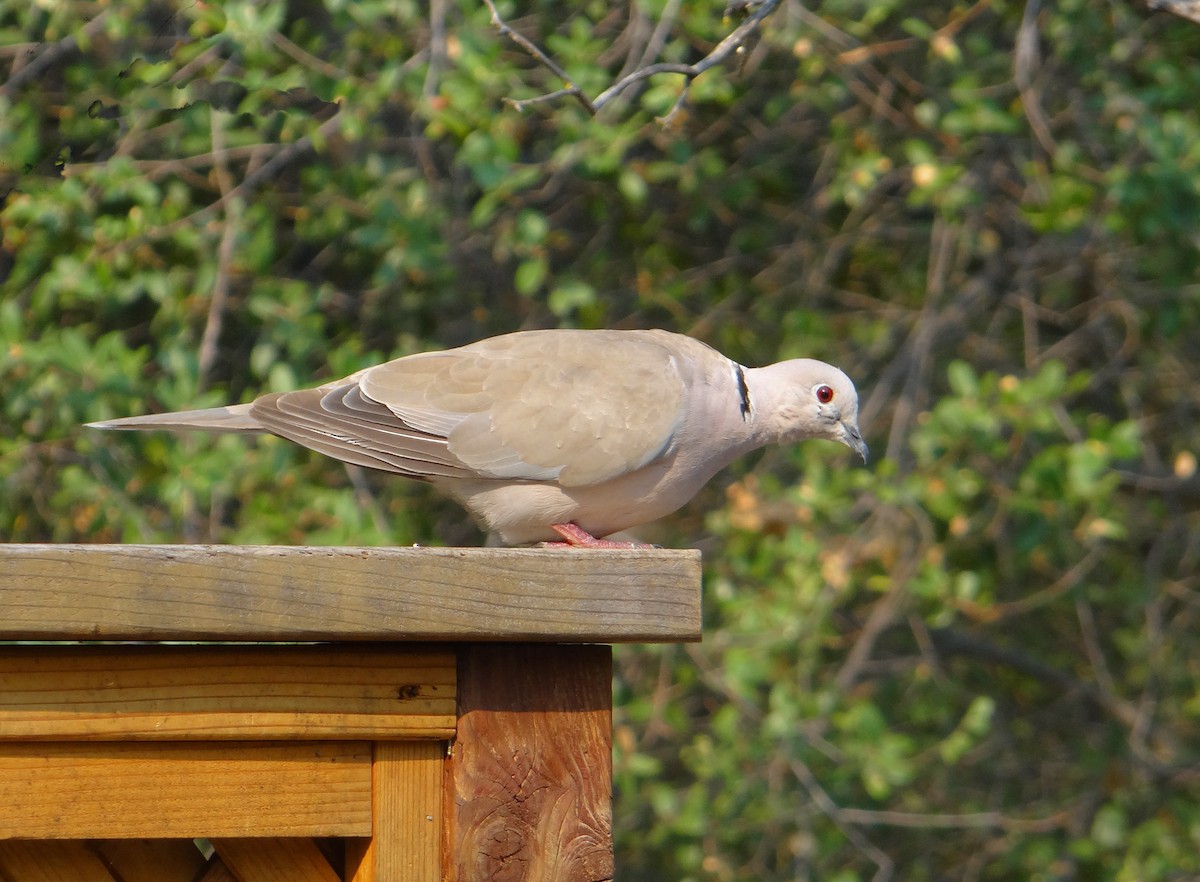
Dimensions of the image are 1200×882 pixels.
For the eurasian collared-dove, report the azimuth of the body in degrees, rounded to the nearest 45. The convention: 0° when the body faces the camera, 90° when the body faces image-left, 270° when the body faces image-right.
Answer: approximately 270°

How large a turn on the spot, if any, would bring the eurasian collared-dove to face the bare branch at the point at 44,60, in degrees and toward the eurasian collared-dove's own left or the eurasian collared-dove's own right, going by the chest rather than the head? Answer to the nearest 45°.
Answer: approximately 135° to the eurasian collared-dove's own left

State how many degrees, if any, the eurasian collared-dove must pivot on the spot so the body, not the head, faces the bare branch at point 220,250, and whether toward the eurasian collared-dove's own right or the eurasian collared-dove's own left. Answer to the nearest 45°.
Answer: approximately 135° to the eurasian collared-dove's own left

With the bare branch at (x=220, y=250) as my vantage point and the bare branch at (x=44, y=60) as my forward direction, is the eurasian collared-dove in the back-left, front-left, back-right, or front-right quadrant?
back-left
